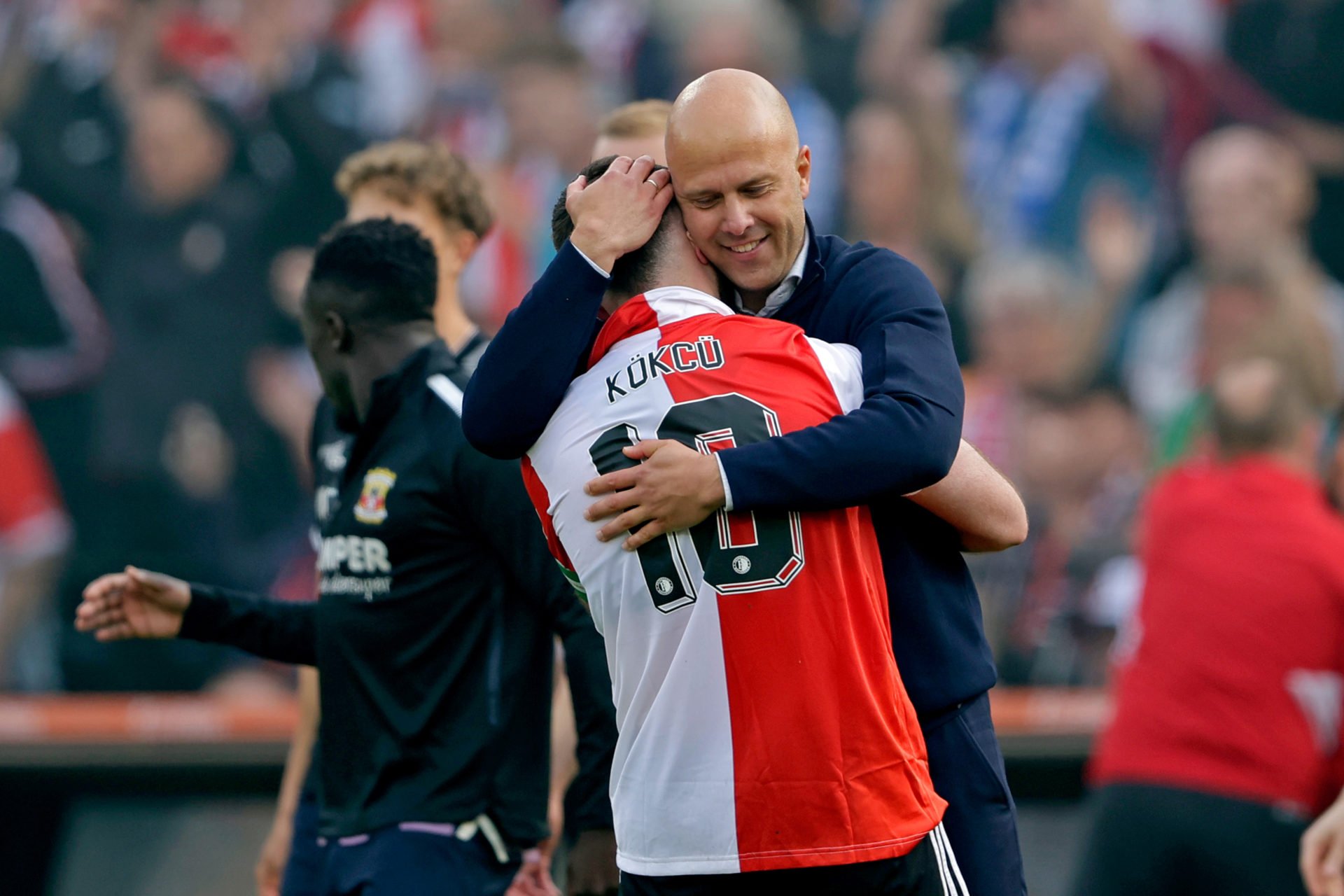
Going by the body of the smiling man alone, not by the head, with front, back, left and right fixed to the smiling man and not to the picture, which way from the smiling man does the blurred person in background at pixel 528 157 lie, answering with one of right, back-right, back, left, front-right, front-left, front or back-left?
back-right

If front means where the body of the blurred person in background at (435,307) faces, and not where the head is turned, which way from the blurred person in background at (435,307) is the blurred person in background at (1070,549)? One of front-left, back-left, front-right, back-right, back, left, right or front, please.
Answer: back

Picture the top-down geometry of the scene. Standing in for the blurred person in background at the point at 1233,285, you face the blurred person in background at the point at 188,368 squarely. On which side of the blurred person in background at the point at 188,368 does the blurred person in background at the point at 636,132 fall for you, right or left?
left

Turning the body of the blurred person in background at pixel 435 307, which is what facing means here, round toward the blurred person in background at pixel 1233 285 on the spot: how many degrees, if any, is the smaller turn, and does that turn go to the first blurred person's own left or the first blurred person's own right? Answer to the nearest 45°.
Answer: approximately 180°

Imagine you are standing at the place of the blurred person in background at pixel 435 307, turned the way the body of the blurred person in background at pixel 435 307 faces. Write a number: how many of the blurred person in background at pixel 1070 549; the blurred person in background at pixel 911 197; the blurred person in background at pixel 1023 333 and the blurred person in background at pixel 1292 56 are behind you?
4

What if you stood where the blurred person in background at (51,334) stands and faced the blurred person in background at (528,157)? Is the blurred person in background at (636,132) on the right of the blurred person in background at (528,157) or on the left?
right

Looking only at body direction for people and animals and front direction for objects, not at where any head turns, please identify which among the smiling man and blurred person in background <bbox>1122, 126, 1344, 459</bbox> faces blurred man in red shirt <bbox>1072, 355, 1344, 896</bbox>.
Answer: the blurred person in background
